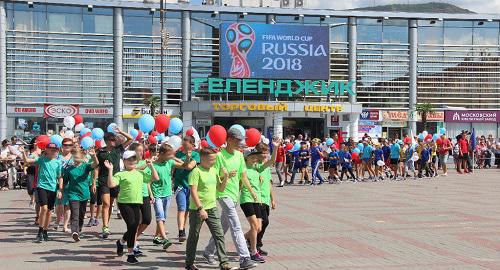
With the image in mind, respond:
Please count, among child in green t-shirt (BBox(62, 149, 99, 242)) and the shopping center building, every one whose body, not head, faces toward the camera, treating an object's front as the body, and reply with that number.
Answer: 2

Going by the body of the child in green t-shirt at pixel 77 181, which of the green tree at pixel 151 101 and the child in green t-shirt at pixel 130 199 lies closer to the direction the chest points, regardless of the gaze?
the child in green t-shirt

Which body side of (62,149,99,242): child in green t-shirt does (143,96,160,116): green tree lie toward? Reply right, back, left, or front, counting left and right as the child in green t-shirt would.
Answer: back

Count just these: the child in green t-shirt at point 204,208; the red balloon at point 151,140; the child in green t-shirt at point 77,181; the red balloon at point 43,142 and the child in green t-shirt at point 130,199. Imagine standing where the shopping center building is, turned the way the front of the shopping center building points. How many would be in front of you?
5

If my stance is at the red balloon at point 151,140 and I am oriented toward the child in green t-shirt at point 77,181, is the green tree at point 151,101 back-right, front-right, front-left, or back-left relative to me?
back-right

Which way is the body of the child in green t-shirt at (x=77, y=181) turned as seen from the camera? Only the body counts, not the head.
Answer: toward the camera

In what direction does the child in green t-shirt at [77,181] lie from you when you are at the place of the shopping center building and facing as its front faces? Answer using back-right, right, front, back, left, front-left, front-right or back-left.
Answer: front

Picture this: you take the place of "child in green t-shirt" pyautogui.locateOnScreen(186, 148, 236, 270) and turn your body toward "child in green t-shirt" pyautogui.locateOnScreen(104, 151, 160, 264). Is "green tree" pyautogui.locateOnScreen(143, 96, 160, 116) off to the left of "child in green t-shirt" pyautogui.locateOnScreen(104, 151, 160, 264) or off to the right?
right

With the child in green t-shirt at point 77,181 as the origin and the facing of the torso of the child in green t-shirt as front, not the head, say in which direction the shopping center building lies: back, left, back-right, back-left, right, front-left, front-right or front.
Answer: back

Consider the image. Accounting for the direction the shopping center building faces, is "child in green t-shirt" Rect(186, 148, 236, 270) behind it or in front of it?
in front

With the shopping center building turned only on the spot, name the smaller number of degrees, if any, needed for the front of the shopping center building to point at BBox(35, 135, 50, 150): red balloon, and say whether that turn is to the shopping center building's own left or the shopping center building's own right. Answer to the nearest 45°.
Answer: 0° — it already faces it

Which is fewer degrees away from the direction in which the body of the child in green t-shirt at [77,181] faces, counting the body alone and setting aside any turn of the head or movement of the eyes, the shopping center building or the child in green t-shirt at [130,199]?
the child in green t-shirt

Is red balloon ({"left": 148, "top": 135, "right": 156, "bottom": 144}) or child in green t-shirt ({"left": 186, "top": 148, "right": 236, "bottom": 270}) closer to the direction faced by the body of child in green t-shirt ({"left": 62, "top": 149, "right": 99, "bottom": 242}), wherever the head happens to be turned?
the child in green t-shirt

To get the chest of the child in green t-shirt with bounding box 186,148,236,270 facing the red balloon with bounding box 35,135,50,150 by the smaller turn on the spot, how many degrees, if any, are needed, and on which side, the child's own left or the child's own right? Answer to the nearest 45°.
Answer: approximately 180°
